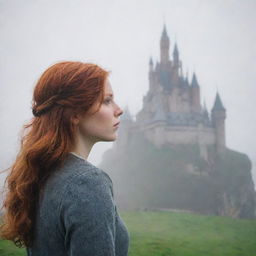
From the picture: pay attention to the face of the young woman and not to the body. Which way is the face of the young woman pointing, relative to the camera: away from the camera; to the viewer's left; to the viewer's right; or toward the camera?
to the viewer's right

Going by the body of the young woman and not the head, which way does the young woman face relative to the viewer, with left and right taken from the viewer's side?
facing to the right of the viewer
